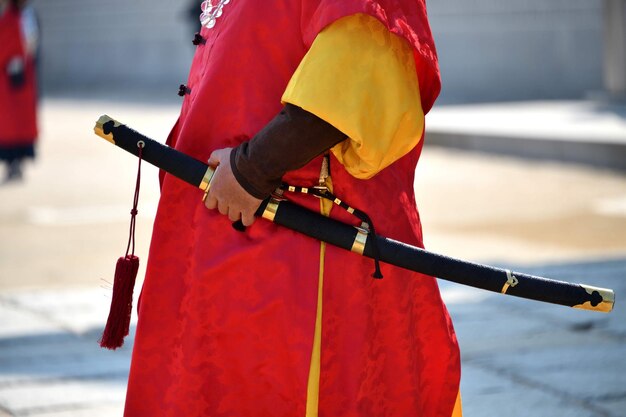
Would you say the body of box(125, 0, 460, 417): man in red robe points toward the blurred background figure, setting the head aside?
no

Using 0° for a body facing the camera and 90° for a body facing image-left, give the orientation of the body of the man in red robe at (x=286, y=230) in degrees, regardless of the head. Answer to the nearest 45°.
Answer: approximately 90°
